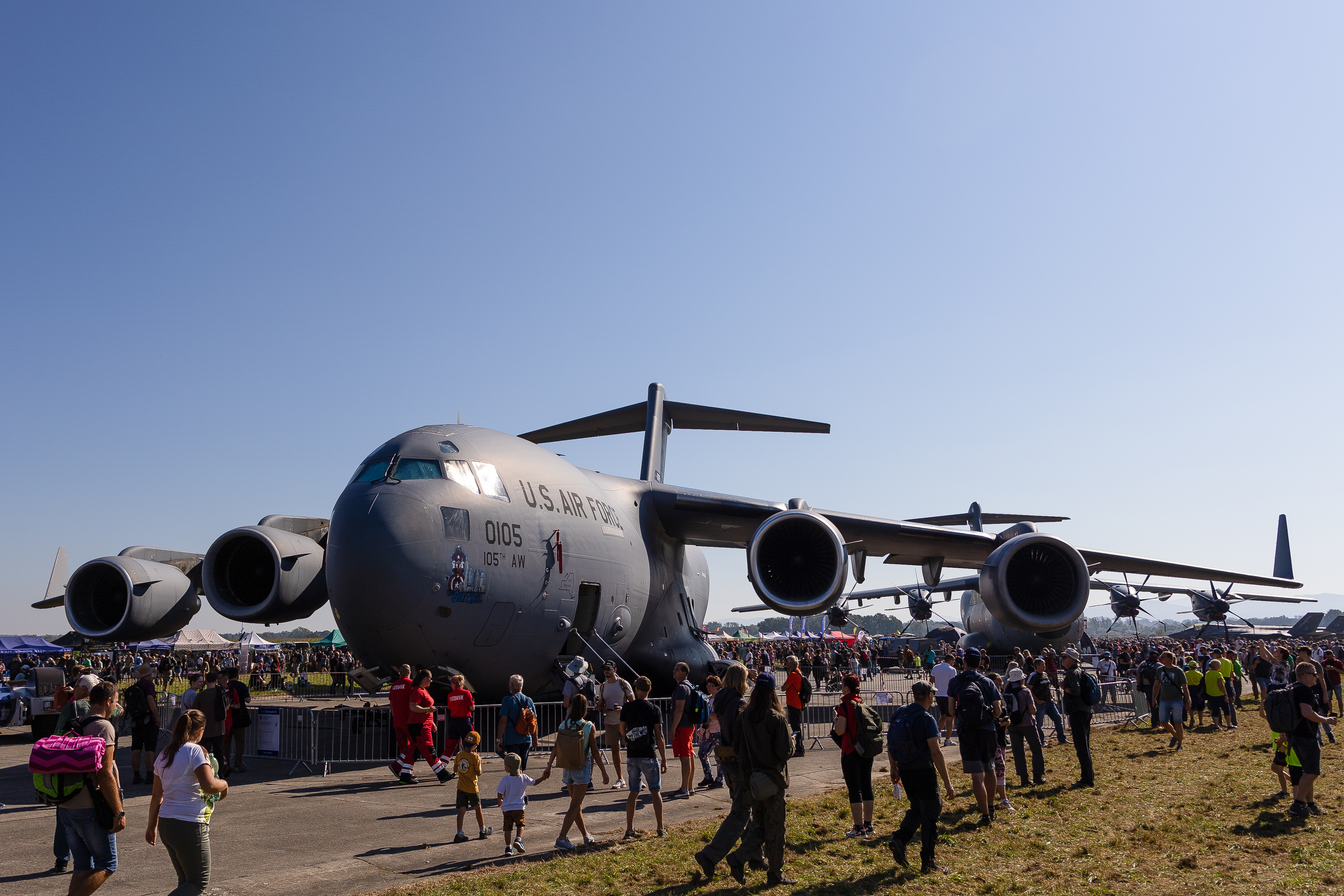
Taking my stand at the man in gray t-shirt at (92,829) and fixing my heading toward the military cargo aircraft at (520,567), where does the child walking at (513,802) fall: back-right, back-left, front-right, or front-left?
front-right

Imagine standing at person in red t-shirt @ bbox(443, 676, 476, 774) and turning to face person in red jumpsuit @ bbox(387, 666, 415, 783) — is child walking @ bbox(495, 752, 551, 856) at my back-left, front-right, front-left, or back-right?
back-left

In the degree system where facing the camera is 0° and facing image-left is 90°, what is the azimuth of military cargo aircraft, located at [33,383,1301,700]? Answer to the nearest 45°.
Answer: approximately 45°

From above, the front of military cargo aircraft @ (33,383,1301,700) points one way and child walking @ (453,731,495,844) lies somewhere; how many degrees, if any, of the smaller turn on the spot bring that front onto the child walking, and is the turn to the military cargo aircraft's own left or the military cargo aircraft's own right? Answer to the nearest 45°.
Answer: approximately 45° to the military cargo aircraft's own left

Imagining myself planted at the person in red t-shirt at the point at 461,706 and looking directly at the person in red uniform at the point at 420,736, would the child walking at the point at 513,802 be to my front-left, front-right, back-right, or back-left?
front-left

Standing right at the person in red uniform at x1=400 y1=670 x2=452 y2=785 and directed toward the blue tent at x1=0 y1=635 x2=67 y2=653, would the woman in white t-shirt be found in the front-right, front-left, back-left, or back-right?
back-left

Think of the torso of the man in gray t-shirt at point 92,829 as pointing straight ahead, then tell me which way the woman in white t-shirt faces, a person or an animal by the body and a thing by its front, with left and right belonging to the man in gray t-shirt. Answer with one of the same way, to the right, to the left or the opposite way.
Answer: the same way
